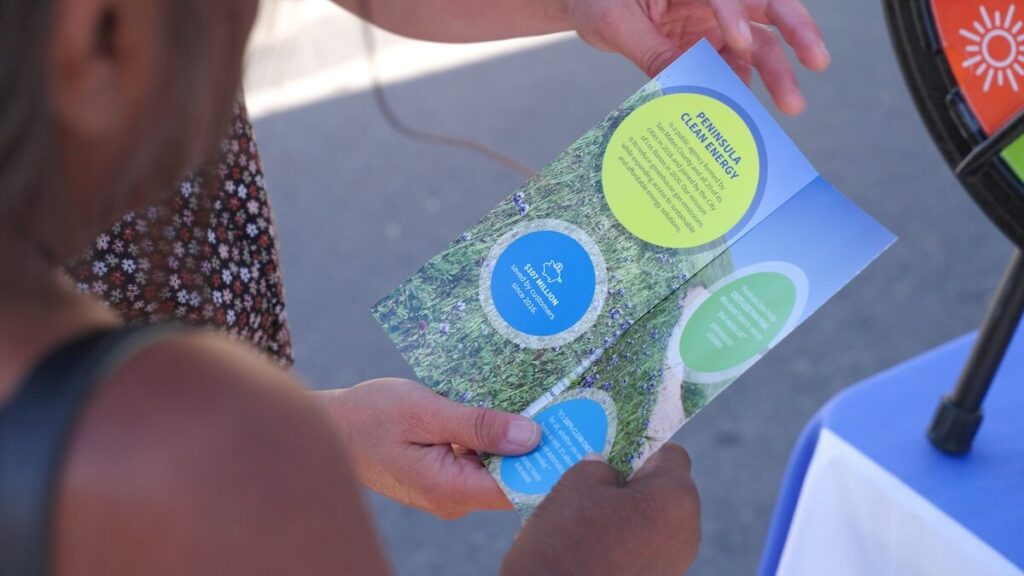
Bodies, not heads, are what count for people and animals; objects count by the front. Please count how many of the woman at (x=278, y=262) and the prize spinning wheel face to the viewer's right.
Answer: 1

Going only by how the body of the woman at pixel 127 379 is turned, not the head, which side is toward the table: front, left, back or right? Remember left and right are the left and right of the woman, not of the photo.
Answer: front

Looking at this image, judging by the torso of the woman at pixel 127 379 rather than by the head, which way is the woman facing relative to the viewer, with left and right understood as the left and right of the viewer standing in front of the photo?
facing away from the viewer and to the right of the viewer

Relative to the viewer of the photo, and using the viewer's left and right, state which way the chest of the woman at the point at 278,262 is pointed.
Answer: facing to the right of the viewer

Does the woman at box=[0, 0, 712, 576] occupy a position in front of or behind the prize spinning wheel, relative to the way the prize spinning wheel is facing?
in front

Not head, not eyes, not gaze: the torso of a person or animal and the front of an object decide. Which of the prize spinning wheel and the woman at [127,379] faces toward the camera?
the prize spinning wheel

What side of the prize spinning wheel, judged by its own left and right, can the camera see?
front

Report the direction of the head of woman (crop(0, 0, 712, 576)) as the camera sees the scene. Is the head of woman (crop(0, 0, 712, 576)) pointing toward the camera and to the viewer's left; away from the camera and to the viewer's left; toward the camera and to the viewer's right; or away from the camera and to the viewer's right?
away from the camera and to the viewer's right
